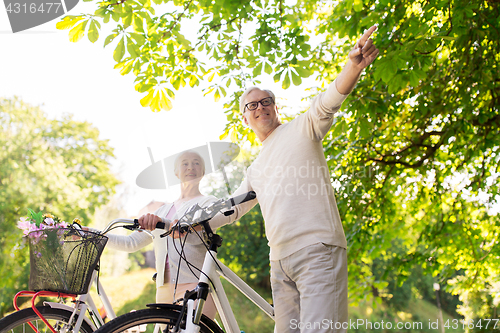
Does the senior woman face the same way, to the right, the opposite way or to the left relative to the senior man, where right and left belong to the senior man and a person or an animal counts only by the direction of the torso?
the same way

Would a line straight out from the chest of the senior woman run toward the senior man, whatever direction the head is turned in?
no

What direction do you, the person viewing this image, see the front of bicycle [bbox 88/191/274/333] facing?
facing the viewer and to the left of the viewer

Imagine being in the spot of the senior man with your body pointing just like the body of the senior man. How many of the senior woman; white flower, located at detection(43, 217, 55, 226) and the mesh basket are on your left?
0

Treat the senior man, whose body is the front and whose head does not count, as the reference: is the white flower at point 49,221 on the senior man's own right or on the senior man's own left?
on the senior man's own right

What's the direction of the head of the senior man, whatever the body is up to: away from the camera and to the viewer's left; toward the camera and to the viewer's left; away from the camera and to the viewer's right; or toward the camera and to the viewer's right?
toward the camera and to the viewer's right

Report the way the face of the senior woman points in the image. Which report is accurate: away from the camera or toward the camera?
toward the camera
